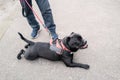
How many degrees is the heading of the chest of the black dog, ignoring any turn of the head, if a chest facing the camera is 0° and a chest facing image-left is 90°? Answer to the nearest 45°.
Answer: approximately 270°
